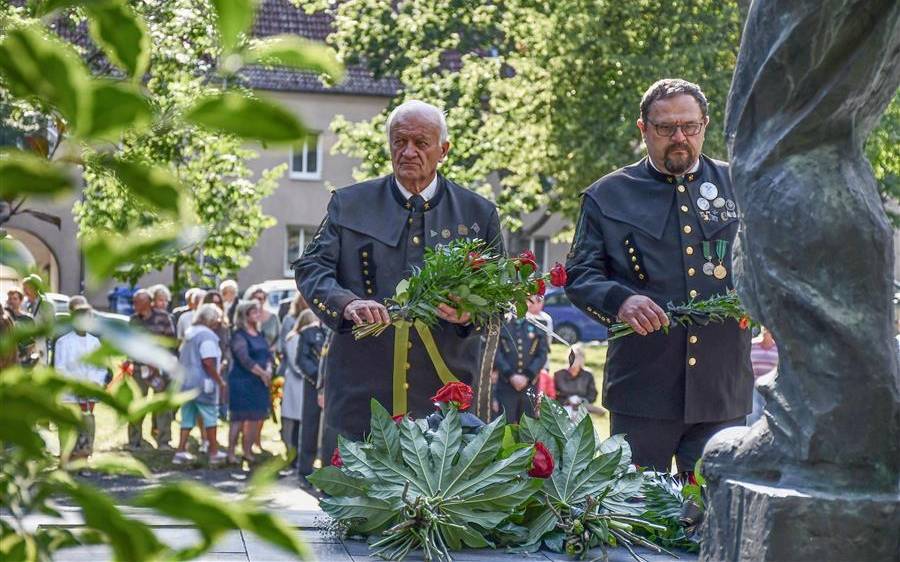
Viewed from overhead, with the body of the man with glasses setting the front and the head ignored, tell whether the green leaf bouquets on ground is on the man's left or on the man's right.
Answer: on the man's right

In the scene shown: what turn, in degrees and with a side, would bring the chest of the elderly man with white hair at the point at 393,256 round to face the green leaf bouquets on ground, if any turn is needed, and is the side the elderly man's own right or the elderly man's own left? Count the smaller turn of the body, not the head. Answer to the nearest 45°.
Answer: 0° — they already face it

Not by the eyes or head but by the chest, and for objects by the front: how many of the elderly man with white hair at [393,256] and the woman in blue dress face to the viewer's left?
0

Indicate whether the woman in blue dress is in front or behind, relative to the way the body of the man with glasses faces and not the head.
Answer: behind

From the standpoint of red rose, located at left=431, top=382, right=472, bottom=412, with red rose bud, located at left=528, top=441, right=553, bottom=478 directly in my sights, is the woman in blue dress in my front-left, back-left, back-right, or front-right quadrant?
back-left

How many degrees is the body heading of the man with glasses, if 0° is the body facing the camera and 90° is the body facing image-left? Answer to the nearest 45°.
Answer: approximately 315°

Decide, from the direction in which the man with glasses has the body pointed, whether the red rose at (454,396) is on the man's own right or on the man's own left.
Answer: on the man's own right

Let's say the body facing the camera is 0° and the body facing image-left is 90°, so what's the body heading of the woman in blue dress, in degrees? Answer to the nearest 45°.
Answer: approximately 315°

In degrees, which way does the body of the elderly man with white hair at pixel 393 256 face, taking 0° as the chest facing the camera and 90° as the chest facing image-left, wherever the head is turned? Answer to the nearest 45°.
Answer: approximately 0°
